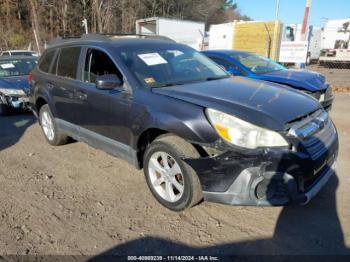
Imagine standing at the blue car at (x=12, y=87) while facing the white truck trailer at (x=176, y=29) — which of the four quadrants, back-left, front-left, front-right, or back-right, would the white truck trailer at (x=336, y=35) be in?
front-right

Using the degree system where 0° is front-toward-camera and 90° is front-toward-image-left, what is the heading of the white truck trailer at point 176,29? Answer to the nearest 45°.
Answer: approximately 225°

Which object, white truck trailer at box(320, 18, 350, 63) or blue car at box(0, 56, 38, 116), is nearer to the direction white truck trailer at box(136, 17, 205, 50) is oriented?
the white truck trailer

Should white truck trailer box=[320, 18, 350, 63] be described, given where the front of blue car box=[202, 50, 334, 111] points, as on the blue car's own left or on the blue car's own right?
on the blue car's own left

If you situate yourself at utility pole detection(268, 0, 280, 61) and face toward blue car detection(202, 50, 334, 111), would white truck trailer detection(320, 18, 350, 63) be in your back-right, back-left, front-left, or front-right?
back-left

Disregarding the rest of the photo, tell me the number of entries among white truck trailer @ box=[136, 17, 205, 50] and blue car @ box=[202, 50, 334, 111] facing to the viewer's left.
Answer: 0

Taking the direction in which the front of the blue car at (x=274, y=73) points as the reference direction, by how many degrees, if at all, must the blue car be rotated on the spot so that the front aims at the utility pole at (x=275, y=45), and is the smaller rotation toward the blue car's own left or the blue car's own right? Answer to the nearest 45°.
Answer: approximately 135° to the blue car's own left

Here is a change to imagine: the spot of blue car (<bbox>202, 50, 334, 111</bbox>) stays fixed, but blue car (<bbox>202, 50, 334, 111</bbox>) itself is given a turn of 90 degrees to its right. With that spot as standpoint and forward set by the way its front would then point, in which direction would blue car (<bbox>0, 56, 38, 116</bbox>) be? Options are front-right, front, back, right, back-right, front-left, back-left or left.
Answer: front-right
